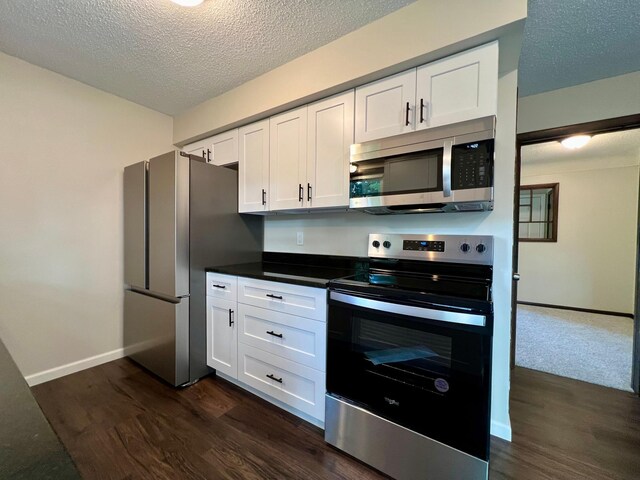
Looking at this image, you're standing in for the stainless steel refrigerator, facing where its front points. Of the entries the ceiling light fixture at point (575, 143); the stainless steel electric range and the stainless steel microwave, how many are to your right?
0

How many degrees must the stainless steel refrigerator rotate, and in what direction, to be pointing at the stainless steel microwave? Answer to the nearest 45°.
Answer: approximately 90° to its left

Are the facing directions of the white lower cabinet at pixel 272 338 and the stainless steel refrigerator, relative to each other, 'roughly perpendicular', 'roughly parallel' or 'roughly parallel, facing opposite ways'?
roughly parallel

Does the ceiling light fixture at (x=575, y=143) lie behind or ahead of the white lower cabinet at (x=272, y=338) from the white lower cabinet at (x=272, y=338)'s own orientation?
behind

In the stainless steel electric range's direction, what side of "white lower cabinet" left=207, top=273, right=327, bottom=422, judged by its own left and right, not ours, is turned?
left

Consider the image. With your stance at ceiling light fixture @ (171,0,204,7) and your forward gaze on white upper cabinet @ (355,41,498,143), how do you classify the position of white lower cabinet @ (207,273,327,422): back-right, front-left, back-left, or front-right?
front-left

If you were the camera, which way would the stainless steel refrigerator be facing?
facing the viewer and to the left of the viewer

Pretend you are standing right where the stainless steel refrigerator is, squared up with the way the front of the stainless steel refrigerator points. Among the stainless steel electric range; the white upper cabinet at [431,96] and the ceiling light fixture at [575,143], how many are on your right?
0

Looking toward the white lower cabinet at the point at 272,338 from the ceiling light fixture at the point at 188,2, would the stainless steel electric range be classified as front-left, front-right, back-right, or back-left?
front-right

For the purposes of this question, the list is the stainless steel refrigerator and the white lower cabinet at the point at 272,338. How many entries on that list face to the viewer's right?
0

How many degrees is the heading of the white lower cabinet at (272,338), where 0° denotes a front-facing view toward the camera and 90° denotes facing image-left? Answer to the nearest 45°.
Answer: approximately 45°

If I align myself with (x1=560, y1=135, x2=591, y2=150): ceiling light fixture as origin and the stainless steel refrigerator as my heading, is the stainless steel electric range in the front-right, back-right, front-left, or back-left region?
front-left

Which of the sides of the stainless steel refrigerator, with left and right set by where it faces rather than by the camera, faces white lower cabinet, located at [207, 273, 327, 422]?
left

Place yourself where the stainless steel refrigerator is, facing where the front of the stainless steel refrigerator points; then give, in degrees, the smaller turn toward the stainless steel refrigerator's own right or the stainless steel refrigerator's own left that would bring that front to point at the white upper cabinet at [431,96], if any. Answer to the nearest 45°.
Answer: approximately 90° to the stainless steel refrigerator's own left
